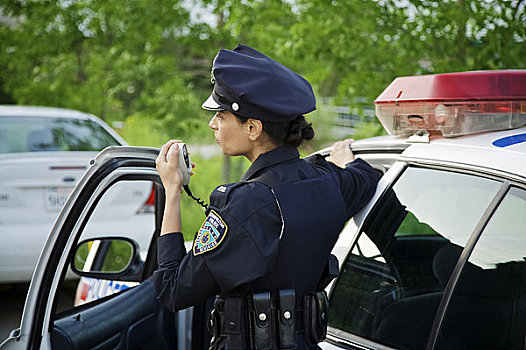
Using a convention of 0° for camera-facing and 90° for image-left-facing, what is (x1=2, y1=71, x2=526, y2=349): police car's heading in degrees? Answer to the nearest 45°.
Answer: approximately 135°

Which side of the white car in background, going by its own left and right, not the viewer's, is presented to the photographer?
back

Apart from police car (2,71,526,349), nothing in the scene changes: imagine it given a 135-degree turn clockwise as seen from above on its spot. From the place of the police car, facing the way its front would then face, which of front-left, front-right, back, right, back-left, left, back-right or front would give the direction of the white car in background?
back-left
